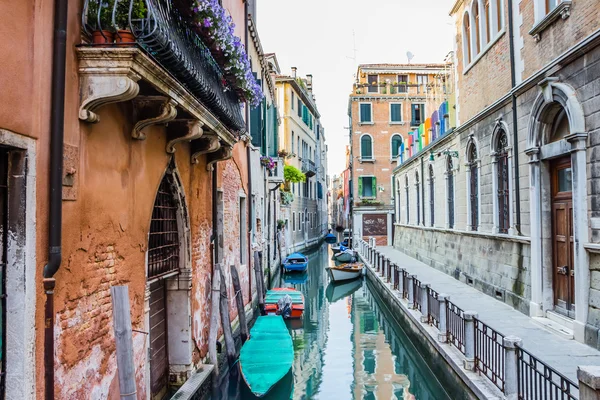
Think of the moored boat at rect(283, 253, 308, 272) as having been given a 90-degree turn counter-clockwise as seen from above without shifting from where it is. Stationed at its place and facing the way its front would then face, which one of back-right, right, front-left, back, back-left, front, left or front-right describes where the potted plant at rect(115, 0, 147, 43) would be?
left

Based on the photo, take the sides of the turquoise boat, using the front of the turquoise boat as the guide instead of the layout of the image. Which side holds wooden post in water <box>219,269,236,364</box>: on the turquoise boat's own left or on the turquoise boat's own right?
on the turquoise boat's own right

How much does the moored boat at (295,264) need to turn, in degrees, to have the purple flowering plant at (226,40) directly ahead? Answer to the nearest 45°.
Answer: approximately 180°

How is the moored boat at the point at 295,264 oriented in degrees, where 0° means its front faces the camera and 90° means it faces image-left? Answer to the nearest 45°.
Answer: approximately 180°

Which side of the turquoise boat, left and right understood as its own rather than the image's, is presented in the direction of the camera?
front

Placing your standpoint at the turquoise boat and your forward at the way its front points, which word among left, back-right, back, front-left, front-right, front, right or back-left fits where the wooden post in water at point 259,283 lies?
back

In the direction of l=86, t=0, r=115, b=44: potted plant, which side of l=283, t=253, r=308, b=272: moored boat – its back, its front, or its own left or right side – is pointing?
back

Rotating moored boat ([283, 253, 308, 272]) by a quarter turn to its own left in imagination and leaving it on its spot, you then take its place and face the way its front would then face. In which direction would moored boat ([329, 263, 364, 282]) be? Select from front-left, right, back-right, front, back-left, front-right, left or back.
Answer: back-left

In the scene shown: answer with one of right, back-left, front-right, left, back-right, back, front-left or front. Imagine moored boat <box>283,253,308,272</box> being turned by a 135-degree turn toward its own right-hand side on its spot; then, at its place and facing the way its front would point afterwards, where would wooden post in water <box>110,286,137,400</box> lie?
front-right

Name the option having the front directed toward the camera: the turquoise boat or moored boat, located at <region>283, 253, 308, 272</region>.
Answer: the turquoise boat

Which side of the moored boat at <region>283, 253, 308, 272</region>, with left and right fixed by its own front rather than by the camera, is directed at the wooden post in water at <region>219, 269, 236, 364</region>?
back
